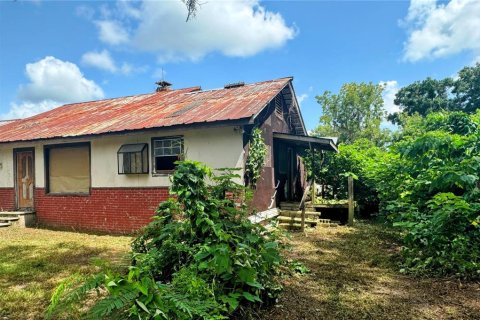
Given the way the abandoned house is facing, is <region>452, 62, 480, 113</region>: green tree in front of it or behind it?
behind

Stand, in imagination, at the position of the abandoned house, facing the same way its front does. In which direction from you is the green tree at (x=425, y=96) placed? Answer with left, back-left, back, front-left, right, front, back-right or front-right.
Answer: back

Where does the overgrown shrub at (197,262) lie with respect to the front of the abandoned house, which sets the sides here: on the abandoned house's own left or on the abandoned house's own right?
on the abandoned house's own left

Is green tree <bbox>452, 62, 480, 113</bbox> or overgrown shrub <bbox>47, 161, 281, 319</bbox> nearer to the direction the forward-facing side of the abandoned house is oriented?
the overgrown shrub

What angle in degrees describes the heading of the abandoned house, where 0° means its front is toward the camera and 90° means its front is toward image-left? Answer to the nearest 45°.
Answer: approximately 45°

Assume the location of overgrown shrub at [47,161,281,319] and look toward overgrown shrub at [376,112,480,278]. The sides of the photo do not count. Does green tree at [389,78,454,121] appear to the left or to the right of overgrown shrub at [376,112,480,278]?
left

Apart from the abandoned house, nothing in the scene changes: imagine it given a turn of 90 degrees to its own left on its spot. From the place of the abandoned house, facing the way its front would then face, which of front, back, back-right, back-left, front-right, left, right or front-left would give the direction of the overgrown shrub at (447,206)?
front
